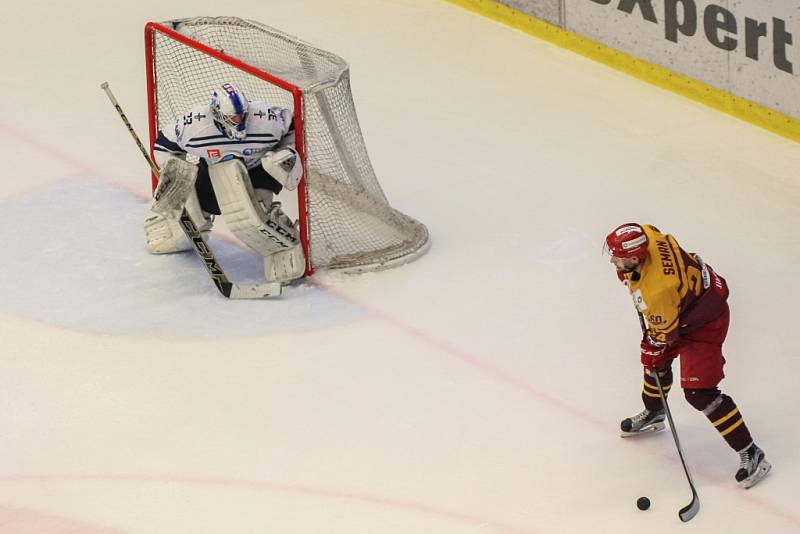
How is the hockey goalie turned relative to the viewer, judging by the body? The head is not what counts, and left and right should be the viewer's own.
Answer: facing the viewer

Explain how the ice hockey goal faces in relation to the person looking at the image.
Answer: facing the viewer and to the left of the viewer

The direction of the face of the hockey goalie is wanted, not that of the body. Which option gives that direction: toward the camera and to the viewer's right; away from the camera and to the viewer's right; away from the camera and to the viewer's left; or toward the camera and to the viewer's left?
toward the camera and to the viewer's right

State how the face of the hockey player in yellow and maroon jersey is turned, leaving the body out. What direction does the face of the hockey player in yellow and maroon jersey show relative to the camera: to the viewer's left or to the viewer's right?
to the viewer's left

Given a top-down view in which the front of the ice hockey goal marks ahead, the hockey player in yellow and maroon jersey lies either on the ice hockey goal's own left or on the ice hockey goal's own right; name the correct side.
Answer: on the ice hockey goal's own left

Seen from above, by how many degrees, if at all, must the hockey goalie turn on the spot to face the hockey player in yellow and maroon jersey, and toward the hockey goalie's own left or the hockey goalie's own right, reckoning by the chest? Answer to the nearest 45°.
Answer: approximately 45° to the hockey goalie's own left
